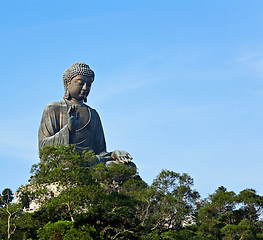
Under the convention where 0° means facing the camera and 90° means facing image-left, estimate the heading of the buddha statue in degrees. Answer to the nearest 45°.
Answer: approximately 315°
